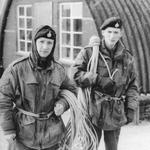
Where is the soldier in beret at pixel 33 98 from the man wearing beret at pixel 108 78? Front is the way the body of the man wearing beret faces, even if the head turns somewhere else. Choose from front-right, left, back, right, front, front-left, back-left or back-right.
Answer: front-right

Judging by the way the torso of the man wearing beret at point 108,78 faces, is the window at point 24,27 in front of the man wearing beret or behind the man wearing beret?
behind

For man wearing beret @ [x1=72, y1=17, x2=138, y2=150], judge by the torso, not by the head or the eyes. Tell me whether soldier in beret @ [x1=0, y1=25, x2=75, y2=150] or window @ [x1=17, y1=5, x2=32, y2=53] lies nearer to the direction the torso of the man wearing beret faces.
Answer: the soldier in beret

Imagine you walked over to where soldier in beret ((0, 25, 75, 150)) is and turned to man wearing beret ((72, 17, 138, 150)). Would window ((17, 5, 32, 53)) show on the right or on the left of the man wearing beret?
left

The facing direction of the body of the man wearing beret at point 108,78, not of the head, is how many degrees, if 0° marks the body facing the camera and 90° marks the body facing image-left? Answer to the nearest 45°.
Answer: approximately 0°
